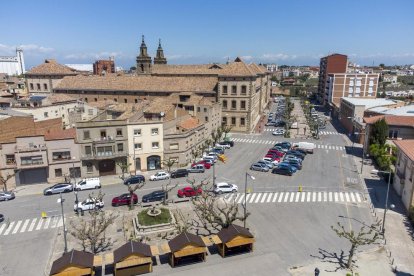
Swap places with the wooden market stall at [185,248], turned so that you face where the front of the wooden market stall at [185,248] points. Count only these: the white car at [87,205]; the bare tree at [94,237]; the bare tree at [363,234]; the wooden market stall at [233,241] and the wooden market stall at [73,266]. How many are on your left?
2

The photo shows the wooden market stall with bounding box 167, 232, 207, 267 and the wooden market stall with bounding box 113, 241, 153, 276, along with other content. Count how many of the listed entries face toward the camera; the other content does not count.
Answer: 2

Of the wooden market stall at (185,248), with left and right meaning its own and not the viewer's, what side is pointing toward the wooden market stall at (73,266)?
right

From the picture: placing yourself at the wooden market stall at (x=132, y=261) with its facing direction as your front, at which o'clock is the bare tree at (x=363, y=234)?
The bare tree is roughly at 9 o'clock from the wooden market stall.

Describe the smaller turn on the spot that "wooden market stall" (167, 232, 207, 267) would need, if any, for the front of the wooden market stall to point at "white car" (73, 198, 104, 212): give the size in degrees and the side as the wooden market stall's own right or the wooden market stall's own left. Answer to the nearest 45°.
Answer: approximately 135° to the wooden market stall's own right

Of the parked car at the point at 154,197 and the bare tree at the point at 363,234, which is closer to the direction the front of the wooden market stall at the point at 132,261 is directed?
the bare tree

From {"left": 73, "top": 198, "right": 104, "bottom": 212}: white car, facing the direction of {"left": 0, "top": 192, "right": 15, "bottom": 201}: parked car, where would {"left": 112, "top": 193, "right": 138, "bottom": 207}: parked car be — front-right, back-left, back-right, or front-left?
back-right

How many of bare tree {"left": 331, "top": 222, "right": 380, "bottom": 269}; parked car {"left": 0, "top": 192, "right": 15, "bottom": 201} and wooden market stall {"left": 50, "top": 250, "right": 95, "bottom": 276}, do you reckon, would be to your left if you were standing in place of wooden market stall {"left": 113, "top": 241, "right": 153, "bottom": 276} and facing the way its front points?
1

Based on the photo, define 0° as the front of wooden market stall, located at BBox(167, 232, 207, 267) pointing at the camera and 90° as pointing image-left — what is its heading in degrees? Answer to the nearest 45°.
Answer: approximately 0°
